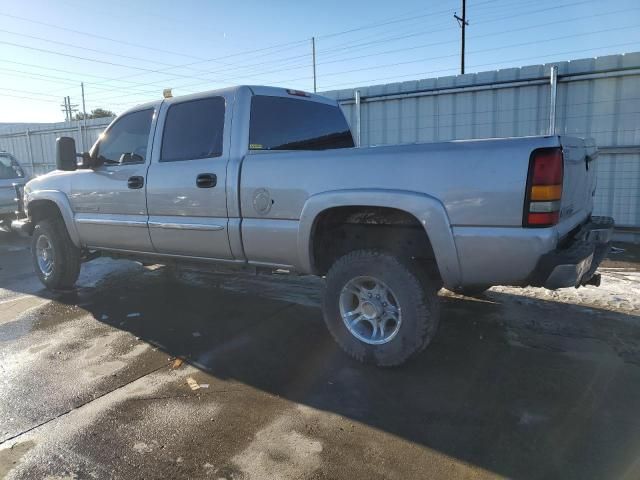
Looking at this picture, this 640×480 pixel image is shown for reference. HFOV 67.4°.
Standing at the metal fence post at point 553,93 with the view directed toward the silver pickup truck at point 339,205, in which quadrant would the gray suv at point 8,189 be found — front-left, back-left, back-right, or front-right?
front-right

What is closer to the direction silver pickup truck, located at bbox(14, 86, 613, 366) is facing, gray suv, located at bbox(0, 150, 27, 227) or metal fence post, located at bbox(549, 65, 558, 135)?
the gray suv

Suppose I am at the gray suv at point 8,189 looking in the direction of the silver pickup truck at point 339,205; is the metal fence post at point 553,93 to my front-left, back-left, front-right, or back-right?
front-left

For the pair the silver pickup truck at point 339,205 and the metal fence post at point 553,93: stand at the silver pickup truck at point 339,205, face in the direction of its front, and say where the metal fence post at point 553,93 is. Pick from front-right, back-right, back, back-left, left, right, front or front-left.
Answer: right

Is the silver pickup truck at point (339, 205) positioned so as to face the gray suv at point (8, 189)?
yes

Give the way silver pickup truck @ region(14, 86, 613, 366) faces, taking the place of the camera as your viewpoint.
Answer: facing away from the viewer and to the left of the viewer

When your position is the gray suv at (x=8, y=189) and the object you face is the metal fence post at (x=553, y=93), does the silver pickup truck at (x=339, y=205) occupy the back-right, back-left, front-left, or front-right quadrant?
front-right
